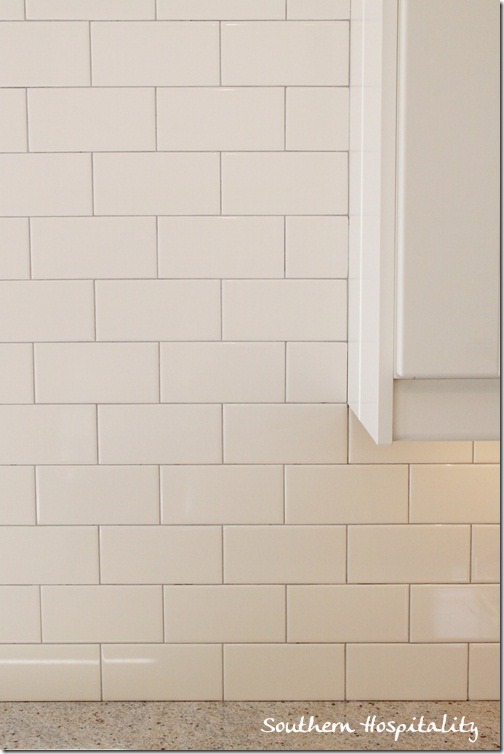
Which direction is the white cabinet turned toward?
toward the camera

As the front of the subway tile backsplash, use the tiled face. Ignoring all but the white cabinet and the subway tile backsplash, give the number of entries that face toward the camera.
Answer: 2

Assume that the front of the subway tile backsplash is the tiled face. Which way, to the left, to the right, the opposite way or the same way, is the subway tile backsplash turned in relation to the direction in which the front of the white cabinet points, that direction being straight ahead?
the same way
